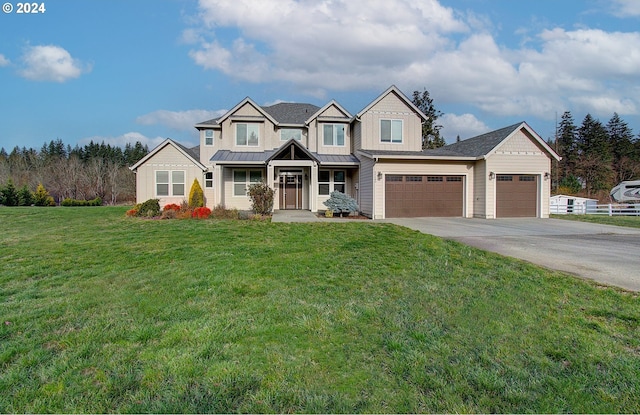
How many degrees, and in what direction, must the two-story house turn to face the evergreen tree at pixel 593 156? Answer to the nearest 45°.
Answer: approximately 135° to its left

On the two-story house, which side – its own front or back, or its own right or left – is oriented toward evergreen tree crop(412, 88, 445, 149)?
back

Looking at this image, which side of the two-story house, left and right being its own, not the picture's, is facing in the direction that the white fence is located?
left

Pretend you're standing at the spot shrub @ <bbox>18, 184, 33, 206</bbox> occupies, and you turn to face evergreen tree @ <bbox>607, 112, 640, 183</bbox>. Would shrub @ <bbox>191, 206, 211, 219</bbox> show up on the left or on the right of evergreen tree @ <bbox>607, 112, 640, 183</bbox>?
right

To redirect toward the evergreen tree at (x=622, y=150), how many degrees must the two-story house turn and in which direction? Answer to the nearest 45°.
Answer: approximately 135° to its left

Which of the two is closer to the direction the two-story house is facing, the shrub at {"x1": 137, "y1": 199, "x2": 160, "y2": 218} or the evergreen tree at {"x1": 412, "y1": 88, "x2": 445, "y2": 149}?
the shrub

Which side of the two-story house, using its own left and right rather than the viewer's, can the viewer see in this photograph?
front

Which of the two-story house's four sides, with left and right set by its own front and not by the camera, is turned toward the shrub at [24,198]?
right
